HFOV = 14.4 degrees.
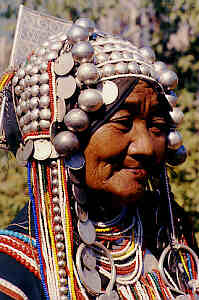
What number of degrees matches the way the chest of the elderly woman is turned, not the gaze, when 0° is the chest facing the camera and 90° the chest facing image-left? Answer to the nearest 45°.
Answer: approximately 315°
